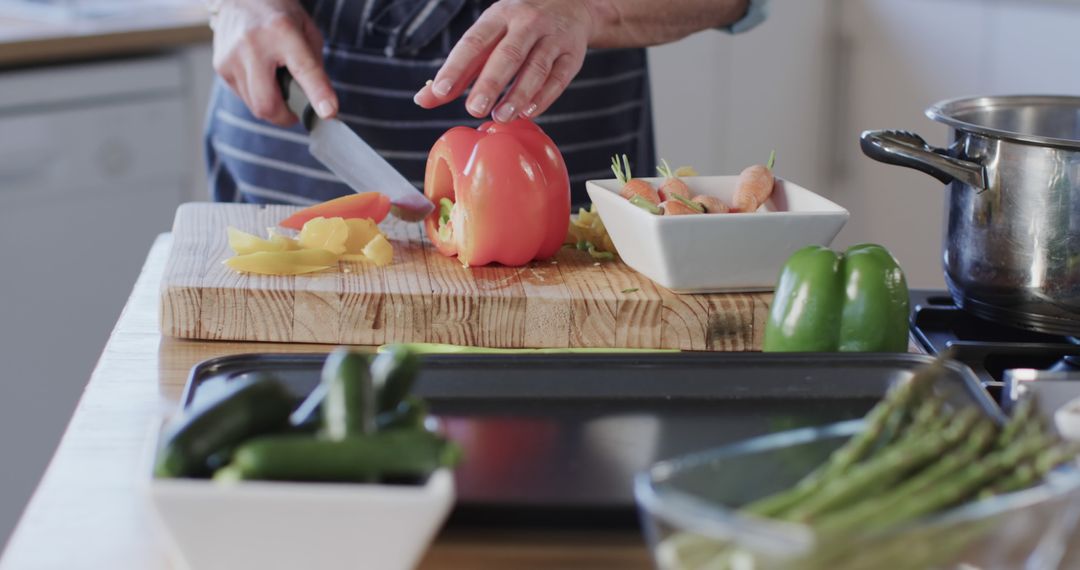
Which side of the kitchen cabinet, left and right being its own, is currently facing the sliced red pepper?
front

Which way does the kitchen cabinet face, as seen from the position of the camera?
facing the viewer

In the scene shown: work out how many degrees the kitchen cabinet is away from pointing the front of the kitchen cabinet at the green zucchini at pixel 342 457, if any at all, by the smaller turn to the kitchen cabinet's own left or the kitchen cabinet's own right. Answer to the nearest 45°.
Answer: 0° — it already faces it

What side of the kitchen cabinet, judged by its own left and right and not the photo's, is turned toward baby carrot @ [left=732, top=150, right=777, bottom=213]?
front

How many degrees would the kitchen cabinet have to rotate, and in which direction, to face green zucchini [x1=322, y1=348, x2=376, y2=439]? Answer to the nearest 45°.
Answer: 0° — it already faces it

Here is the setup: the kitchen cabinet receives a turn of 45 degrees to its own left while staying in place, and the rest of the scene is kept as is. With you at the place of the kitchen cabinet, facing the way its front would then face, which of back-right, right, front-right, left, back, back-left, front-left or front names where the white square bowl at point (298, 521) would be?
front-right

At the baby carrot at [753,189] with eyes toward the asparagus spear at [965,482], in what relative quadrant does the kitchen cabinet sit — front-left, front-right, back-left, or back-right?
back-right

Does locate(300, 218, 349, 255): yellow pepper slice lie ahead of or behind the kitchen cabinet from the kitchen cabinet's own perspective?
ahead

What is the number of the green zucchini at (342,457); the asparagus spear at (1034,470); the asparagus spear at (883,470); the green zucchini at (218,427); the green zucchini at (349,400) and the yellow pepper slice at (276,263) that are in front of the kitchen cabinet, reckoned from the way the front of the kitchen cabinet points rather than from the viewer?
6

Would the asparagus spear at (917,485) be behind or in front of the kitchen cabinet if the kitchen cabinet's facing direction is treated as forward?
in front
